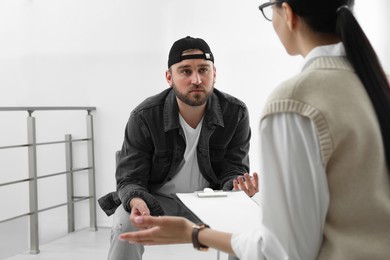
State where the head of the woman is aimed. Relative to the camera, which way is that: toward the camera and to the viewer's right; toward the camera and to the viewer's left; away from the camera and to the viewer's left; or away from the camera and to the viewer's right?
away from the camera and to the viewer's left

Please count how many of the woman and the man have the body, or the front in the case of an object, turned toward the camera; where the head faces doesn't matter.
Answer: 1

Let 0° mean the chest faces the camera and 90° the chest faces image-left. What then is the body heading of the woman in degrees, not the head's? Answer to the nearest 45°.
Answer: approximately 135°

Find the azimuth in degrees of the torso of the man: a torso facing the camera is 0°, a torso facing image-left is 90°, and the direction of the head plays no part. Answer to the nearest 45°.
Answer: approximately 0°

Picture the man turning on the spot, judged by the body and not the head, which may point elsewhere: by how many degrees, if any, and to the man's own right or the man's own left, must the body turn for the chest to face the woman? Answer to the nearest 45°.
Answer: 0° — they already face them

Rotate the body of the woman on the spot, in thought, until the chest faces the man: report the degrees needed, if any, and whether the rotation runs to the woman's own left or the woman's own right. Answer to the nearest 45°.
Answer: approximately 45° to the woman's own right
